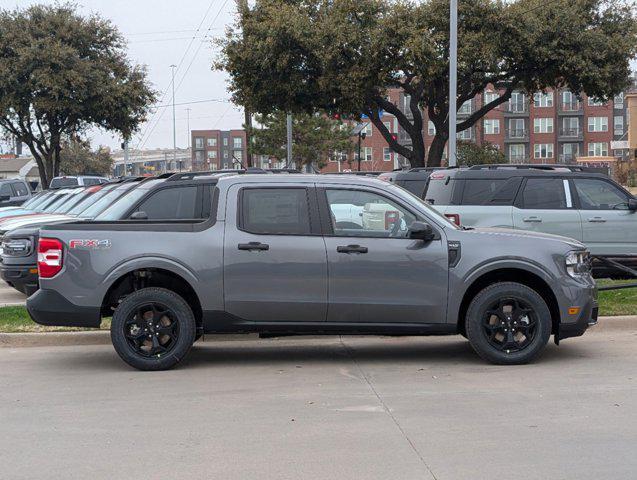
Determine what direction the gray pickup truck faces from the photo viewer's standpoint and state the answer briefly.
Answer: facing to the right of the viewer

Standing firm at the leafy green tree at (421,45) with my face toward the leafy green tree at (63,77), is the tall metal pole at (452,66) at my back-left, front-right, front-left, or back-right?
back-left

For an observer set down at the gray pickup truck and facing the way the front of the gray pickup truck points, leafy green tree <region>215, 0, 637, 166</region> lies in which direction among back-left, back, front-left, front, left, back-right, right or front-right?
left

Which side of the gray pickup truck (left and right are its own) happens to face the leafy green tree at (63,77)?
left

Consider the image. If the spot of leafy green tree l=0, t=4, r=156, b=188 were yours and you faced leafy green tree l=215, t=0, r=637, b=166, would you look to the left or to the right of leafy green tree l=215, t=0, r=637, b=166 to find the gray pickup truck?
right

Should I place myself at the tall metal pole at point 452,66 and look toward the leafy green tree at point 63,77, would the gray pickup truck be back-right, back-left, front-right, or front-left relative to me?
back-left

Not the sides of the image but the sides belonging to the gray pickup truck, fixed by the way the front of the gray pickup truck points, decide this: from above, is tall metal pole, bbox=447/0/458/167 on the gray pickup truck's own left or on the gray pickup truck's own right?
on the gray pickup truck's own left
